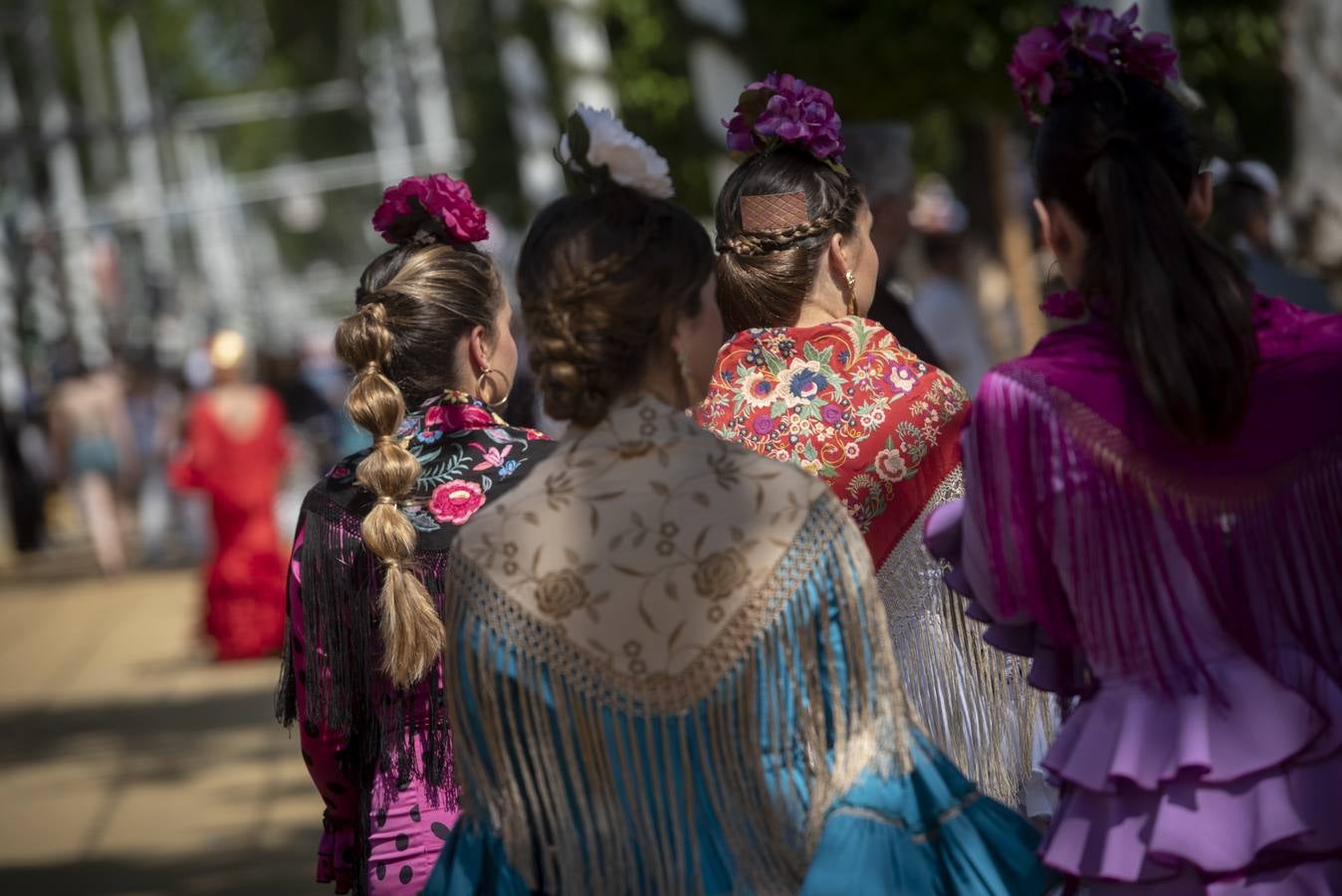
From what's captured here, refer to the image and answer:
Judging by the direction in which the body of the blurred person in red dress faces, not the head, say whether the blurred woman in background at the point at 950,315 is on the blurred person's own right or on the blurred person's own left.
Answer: on the blurred person's own right

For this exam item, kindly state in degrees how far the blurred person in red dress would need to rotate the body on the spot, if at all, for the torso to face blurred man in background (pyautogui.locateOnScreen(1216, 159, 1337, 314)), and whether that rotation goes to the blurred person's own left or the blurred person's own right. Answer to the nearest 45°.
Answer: approximately 135° to the blurred person's own right

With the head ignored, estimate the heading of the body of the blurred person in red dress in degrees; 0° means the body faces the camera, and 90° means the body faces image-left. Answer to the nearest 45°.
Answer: approximately 180°

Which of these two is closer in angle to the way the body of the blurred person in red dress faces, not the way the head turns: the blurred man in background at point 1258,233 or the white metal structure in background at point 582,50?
the white metal structure in background
